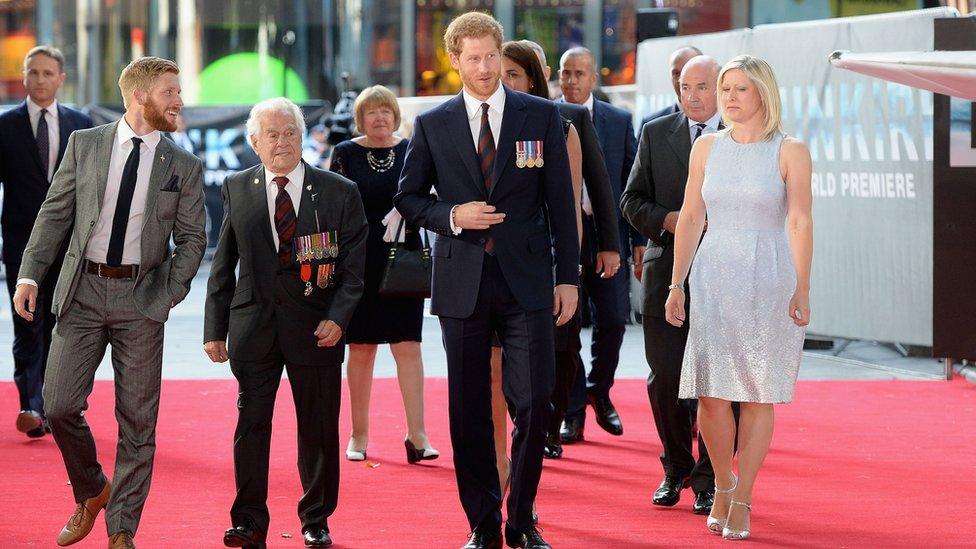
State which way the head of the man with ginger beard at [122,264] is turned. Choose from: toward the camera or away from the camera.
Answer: toward the camera

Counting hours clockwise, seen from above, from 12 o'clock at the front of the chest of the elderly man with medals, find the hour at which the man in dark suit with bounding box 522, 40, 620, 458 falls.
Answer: The man in dark suit is roughly at 8 o'clock from the elderly man with medals.

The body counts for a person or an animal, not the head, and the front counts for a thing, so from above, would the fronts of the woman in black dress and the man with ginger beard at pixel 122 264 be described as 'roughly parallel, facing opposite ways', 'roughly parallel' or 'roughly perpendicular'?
roughly parallel

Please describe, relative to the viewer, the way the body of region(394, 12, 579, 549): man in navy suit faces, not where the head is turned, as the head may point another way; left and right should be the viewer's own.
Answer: facing the viewer

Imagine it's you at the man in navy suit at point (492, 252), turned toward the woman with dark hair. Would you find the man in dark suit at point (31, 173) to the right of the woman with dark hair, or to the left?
left

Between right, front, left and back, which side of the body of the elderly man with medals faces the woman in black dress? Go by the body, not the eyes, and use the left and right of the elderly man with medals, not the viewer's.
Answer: back

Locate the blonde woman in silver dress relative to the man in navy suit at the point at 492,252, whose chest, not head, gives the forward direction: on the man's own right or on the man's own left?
on the man's own left

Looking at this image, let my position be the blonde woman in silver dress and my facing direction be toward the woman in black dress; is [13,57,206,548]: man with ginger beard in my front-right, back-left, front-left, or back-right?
front-left

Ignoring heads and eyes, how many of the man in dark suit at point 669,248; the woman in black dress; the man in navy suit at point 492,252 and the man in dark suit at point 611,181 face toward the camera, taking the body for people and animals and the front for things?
4

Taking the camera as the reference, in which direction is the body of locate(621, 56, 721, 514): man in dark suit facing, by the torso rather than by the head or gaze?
toward the camera

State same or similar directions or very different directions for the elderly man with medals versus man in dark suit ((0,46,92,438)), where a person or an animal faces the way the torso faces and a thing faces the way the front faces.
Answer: same or similar directions

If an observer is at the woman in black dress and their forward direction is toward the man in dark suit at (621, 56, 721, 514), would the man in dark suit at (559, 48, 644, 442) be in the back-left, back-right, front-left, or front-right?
front-left

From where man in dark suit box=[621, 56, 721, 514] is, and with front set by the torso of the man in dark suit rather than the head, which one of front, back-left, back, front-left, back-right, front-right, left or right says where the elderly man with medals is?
front-right

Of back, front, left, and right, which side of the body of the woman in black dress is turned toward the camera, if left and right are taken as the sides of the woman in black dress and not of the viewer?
front

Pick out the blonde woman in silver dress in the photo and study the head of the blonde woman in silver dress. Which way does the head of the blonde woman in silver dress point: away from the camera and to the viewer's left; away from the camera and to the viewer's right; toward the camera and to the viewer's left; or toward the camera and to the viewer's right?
toward the camera and to the viewer's left

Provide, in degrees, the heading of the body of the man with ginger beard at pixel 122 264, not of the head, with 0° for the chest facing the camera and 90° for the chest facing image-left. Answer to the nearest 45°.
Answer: approximately 0°
